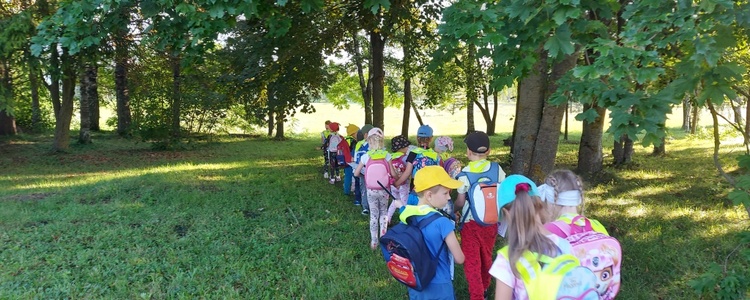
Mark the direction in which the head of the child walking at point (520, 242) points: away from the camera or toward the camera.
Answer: away from the camera

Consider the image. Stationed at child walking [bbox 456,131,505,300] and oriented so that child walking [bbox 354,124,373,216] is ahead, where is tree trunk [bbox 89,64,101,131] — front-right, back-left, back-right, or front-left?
front-left

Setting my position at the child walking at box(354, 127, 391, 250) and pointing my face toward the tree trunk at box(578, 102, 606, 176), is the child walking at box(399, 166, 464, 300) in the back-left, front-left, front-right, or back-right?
back-right

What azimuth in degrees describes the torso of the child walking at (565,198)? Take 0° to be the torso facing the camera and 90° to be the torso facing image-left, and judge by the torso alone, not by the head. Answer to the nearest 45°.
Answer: approximately 135°

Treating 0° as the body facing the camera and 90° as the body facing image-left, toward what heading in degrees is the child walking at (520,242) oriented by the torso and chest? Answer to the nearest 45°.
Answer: approximately 180°

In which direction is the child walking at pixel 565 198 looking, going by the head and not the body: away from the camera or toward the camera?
away from the camera

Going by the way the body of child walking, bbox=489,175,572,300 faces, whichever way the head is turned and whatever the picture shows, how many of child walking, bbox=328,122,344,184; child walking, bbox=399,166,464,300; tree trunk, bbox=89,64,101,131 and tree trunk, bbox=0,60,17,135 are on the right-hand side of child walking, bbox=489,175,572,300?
0

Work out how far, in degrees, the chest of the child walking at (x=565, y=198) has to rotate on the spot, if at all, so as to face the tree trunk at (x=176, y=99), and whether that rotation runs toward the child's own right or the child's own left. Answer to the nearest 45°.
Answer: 0° — they already face it

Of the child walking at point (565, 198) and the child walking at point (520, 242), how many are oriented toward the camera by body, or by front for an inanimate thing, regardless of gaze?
0

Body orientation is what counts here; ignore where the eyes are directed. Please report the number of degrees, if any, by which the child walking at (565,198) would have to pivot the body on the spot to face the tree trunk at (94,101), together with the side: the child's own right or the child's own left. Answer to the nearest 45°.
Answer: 0° — they already face it

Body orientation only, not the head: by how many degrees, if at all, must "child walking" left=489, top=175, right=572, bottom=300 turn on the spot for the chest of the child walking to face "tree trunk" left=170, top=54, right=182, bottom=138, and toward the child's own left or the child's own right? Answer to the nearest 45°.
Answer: approximately 45° to the child's own left

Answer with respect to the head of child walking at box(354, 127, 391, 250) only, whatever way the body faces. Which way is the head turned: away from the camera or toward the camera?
away from the camera

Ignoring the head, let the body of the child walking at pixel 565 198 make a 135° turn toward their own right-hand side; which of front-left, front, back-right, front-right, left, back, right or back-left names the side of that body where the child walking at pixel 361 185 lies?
back-left

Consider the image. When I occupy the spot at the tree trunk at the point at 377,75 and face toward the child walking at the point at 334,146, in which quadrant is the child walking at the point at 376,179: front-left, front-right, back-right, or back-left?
front-left

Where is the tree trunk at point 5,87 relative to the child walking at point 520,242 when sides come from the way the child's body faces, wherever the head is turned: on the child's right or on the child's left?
on the child's left

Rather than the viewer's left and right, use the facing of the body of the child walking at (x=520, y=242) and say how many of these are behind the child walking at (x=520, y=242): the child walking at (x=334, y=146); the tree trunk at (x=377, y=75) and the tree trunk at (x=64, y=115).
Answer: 0

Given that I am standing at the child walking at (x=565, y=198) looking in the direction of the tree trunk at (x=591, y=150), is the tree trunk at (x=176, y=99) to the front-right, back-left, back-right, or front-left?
front-left
